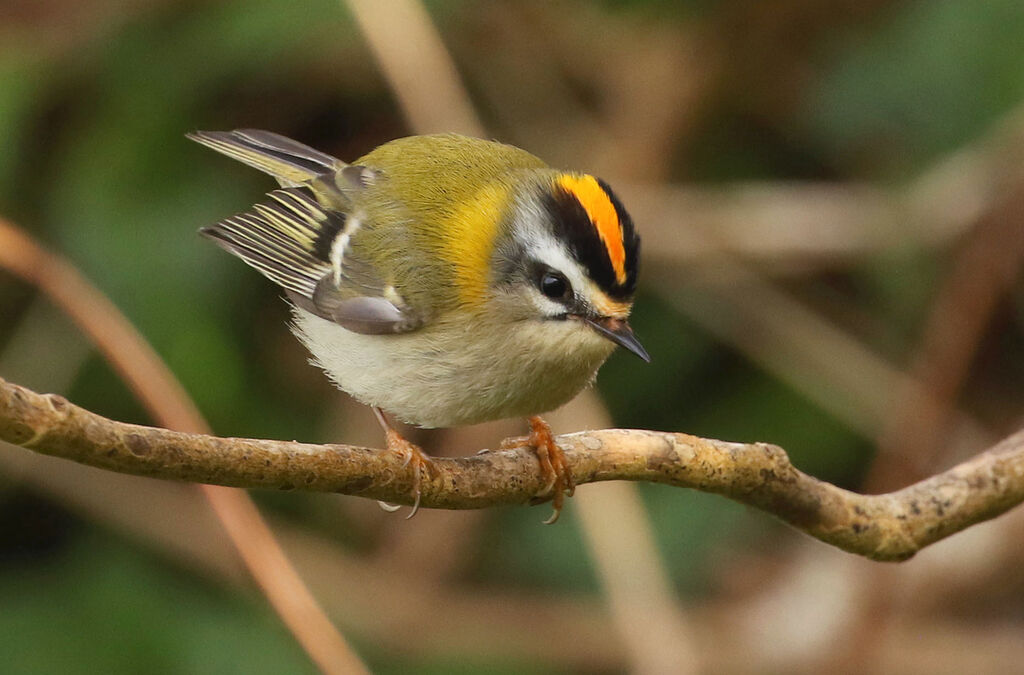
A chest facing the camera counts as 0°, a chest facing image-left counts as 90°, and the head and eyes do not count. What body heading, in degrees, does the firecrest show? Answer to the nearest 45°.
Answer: approximately 315°
